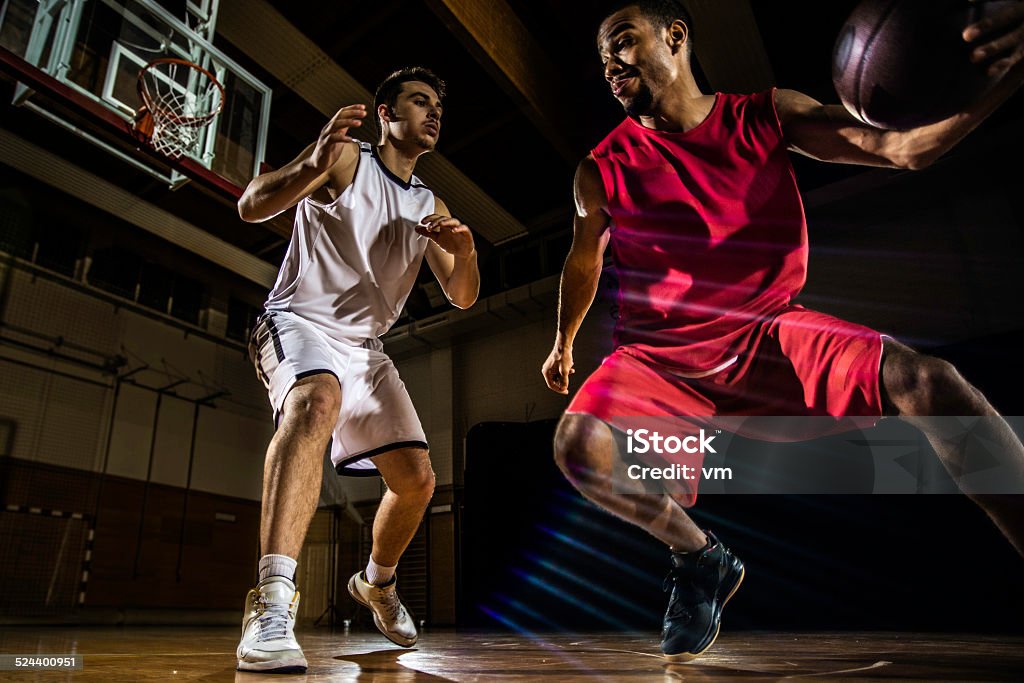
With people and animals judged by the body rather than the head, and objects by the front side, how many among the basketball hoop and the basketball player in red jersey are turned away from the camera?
0

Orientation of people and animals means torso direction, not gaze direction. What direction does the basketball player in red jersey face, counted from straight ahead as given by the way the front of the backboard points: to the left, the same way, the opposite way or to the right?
to the right

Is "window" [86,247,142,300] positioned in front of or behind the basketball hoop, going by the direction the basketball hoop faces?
behind

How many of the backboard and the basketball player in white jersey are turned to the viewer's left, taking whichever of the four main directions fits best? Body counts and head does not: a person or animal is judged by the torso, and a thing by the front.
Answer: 0

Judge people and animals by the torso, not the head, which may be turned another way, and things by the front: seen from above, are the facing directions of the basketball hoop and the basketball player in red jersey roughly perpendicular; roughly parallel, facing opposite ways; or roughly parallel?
roughly perpendicular

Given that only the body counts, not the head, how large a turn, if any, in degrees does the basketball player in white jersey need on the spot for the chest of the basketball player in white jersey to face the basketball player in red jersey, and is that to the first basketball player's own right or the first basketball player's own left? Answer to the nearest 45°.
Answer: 0° — they already face them

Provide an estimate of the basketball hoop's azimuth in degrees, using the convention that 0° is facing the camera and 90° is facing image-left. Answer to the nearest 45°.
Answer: approximately 315°

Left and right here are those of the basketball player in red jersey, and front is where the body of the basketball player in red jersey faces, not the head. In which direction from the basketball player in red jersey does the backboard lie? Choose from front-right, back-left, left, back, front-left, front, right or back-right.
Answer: right

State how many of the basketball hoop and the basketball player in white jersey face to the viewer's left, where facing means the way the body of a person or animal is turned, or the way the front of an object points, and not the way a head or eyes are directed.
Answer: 0

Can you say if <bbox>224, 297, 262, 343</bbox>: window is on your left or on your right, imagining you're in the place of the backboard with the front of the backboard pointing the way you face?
on your left

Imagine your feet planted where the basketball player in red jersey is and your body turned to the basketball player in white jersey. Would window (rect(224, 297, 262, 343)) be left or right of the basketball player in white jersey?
right

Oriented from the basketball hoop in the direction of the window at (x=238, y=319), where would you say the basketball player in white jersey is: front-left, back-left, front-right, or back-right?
back-right

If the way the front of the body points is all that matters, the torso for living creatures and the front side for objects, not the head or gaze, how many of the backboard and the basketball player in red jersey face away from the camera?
0

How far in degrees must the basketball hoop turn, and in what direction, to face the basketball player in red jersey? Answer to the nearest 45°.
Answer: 0° — it already faces them

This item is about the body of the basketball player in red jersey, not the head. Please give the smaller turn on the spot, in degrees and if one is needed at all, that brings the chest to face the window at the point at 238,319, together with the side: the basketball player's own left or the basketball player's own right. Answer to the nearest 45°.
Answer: approximately 135° to the basketball player's own right
